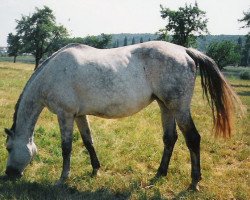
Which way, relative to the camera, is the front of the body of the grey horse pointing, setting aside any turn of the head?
to the viewer's left
